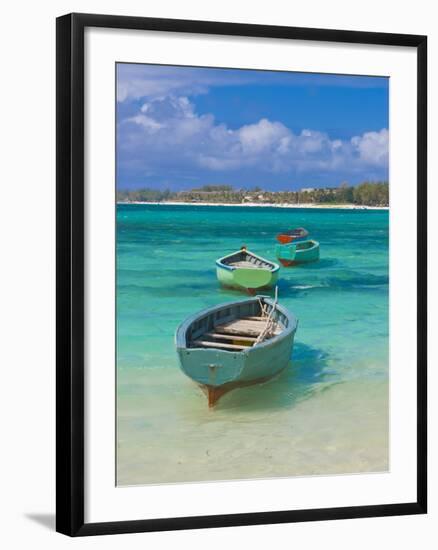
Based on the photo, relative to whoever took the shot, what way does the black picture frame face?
facing the viewer and to the right of the viewer
